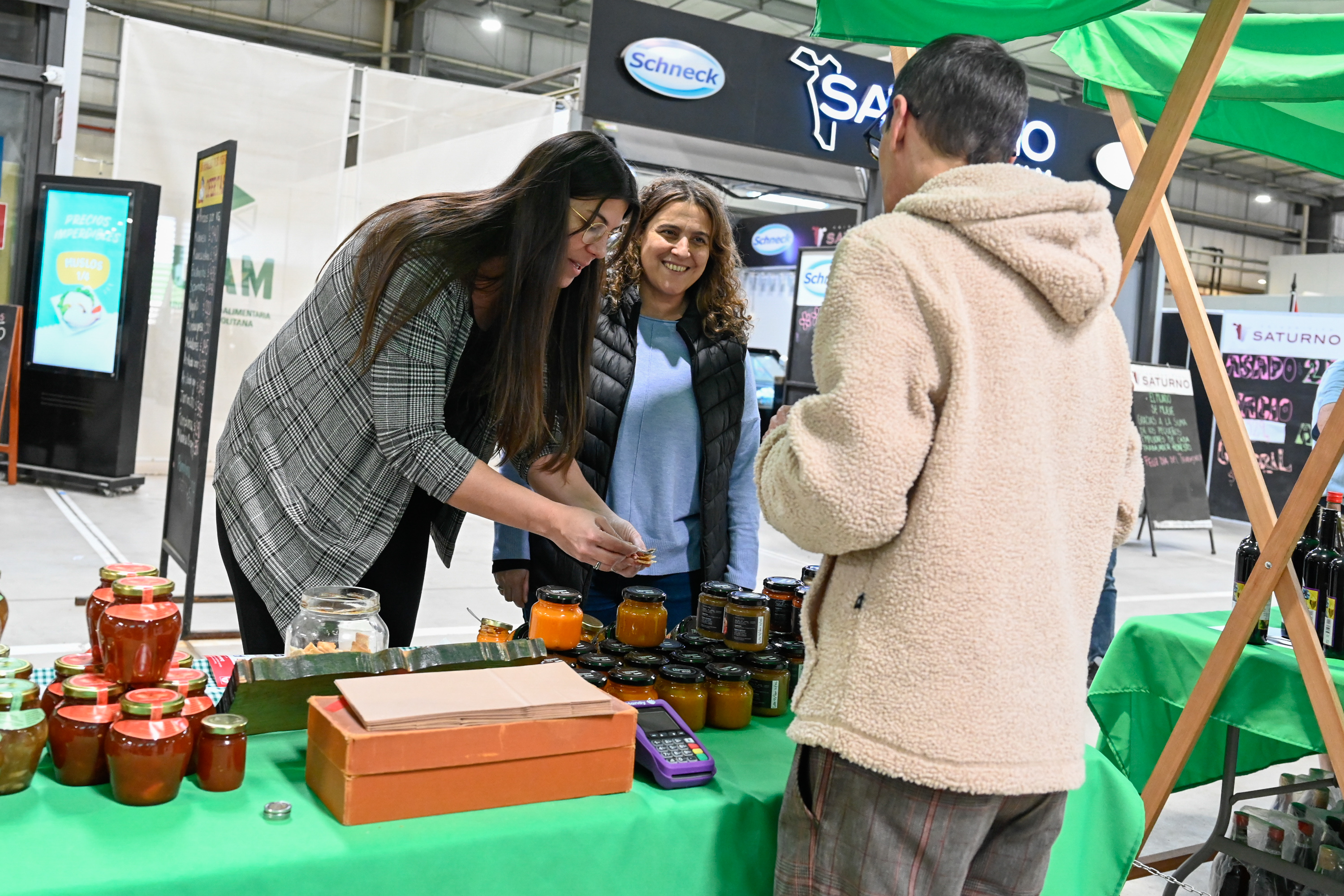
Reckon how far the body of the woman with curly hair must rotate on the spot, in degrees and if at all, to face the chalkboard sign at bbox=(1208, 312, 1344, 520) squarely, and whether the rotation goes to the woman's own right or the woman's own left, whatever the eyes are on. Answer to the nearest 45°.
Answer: approximately 135° to the woman's own left

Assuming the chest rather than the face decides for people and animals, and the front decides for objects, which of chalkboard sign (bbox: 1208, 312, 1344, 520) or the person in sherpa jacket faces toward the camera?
the chalkboard sign

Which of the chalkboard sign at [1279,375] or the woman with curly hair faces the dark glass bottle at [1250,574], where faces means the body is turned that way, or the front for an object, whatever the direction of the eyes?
the chalkboard sign

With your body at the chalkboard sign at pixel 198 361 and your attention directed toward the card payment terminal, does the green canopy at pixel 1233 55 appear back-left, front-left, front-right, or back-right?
front-left

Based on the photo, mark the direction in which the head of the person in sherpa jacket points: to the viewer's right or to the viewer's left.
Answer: to the viewer's left

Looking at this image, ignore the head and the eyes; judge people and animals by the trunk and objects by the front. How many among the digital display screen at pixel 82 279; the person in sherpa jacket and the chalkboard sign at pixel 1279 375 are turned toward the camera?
2

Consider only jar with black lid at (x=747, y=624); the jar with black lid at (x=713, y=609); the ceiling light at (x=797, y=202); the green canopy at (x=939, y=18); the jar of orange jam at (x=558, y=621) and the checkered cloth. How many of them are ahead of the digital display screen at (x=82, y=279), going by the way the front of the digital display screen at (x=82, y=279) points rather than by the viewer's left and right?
5

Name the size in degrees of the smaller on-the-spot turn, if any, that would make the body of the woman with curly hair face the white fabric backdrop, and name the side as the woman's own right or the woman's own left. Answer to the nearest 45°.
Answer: approximately 135° to the woman's own right

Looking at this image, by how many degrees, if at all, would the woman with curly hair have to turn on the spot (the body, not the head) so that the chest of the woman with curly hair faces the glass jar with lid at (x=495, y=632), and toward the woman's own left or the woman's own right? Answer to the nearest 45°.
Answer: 0° — they already face it

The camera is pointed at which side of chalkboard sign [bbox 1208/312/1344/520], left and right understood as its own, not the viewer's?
front

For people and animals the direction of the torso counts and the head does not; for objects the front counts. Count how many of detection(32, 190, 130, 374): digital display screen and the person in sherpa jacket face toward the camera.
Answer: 1

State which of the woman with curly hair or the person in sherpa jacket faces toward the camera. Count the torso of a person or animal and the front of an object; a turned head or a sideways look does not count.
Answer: the woman with curly hair

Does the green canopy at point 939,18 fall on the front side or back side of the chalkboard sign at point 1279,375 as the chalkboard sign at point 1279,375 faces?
on the front side

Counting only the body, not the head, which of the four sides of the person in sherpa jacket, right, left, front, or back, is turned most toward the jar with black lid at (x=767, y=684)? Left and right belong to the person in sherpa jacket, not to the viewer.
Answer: front

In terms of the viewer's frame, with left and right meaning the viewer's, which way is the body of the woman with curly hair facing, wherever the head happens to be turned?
facing the viewer

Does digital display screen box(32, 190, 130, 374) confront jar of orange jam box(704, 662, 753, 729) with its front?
yes
